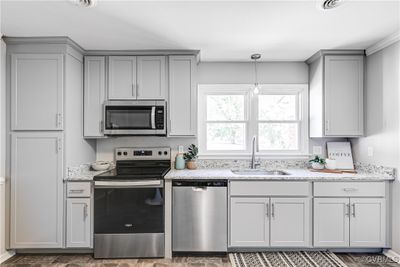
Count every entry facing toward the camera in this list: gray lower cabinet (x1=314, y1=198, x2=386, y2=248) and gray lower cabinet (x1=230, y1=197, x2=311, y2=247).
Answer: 2

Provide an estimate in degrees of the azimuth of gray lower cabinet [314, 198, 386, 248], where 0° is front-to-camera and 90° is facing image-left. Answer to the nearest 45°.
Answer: approximately 0°

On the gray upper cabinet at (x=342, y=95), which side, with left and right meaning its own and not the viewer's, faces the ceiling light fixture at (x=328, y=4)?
front

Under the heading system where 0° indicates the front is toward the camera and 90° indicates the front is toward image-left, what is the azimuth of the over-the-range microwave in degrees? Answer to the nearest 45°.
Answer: approximately 0°

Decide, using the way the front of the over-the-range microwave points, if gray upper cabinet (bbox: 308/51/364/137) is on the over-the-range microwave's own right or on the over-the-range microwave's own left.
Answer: on the over-the-range microwave's own left

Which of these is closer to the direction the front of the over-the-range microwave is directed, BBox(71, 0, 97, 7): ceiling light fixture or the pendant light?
the ceiling light fixture

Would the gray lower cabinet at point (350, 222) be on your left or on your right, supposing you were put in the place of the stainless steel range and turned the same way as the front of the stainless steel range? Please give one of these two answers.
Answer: on your left
